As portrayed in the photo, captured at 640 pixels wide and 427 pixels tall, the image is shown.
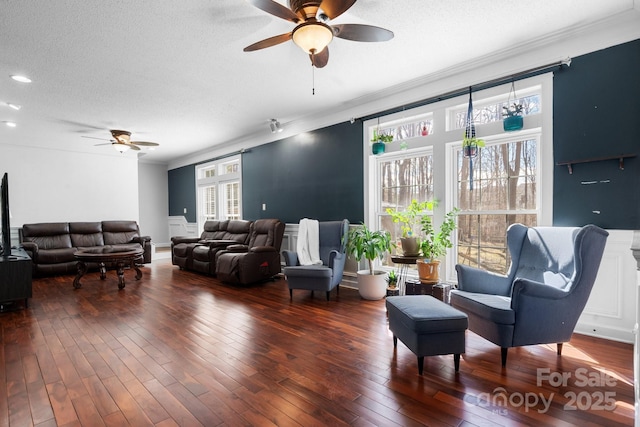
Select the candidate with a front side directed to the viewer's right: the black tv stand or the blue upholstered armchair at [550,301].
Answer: the black tv stand

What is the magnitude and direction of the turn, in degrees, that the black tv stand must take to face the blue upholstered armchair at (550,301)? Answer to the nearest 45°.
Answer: approximately 45° to its right

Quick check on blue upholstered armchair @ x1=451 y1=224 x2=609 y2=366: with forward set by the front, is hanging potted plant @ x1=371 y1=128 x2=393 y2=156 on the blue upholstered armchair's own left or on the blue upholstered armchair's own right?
on the blue upholstered armchair's own right

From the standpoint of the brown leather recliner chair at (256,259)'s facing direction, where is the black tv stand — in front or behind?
in front

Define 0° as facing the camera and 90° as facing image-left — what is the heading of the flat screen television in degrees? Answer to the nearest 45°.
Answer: approximately 270°

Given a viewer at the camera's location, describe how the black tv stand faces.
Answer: facing to the right of the viewer

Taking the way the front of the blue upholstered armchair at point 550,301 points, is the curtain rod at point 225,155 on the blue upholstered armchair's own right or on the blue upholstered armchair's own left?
on the blue upholstered armchair's own right

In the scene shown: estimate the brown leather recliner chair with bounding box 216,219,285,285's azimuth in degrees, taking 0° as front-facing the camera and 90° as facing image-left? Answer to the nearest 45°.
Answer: approximately 45°

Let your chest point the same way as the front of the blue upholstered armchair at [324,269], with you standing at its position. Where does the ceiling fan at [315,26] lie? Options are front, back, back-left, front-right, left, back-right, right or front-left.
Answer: front-left

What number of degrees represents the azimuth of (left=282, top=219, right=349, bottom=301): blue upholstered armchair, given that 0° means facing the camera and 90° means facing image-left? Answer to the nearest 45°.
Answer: approximately 45°

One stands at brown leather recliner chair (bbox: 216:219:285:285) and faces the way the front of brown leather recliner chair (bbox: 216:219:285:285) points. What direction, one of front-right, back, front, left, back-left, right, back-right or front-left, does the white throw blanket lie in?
left

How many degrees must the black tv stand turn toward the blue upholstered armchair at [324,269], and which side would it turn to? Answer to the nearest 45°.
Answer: approximately 45° to its right
